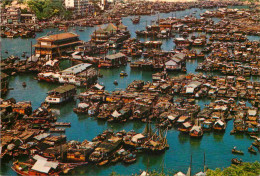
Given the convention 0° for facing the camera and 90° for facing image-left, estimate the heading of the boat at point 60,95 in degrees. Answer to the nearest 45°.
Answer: approximately 45°

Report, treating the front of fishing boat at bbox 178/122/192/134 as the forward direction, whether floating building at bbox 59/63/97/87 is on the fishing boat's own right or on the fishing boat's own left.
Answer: on the fishing boat's own right

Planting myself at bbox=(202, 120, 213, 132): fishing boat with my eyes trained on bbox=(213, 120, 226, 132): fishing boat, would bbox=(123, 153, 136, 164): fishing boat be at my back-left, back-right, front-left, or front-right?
back-right

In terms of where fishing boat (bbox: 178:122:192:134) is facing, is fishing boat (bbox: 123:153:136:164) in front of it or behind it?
in front

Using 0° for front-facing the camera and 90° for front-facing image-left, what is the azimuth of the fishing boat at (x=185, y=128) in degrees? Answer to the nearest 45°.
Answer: approximately 45°

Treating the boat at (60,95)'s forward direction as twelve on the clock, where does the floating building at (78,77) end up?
The floating building is roughly at 5 o'clock from the boat.
